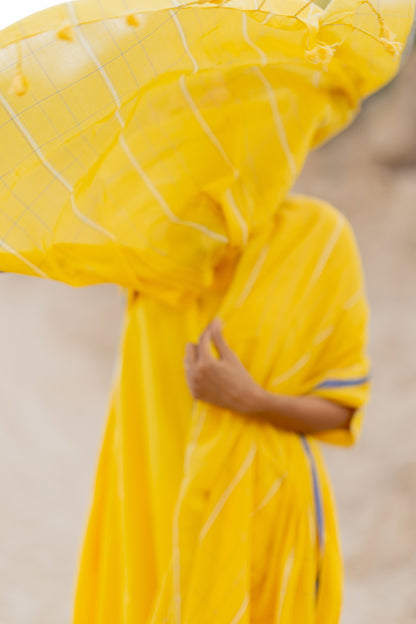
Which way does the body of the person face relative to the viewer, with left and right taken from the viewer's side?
facing the viewer and to the left of the viewer
